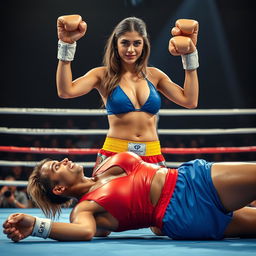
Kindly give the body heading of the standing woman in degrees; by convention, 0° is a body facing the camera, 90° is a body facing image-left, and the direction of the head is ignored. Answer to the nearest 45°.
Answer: approximately 0°
